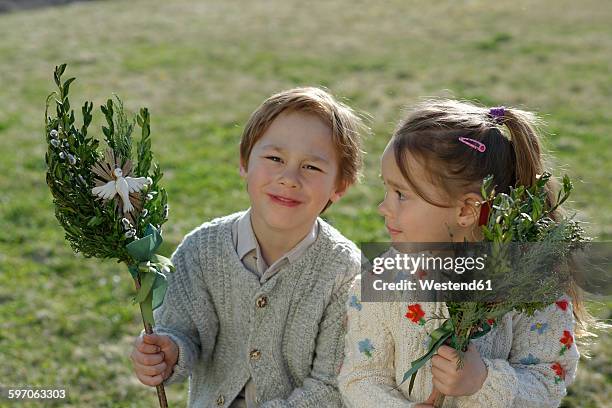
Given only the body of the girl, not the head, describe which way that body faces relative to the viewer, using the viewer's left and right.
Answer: facing the viewer and to the left of the viewer

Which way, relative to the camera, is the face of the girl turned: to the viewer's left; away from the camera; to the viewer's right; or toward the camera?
to the viewer's left

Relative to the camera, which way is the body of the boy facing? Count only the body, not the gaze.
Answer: toward the camera

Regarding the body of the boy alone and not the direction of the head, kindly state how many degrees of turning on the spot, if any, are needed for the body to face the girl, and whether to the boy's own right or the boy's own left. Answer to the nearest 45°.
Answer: approximately 45° to the boy's own left

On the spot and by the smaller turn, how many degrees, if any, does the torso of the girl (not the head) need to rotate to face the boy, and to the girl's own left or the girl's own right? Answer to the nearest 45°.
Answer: approximately 45° to the girl's own right

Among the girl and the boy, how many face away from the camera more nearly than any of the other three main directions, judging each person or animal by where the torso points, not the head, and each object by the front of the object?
0
